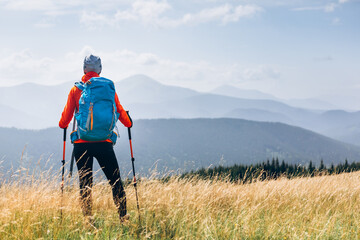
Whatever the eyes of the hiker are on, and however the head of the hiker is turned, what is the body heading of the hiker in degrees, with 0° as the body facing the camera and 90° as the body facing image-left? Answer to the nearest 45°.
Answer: approximately 180°
